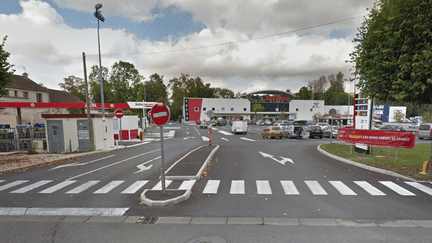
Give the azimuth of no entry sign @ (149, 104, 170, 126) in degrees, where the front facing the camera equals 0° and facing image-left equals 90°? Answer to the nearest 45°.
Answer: approximately 0°

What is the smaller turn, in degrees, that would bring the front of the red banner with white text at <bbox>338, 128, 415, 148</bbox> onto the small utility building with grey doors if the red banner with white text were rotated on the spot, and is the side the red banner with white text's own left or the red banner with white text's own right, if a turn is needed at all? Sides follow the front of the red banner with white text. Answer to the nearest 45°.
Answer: approximately 45° to the red banner with white text's own right

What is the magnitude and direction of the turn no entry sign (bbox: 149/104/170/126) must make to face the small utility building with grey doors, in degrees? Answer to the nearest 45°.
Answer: approximately 135° to its right

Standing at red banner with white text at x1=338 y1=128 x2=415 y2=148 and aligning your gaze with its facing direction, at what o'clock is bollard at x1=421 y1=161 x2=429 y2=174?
The bollard is roughly at 11 o'clock from the red banner with white text.

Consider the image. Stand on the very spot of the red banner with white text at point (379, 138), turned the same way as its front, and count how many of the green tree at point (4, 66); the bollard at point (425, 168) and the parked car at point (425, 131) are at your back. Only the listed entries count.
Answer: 1
